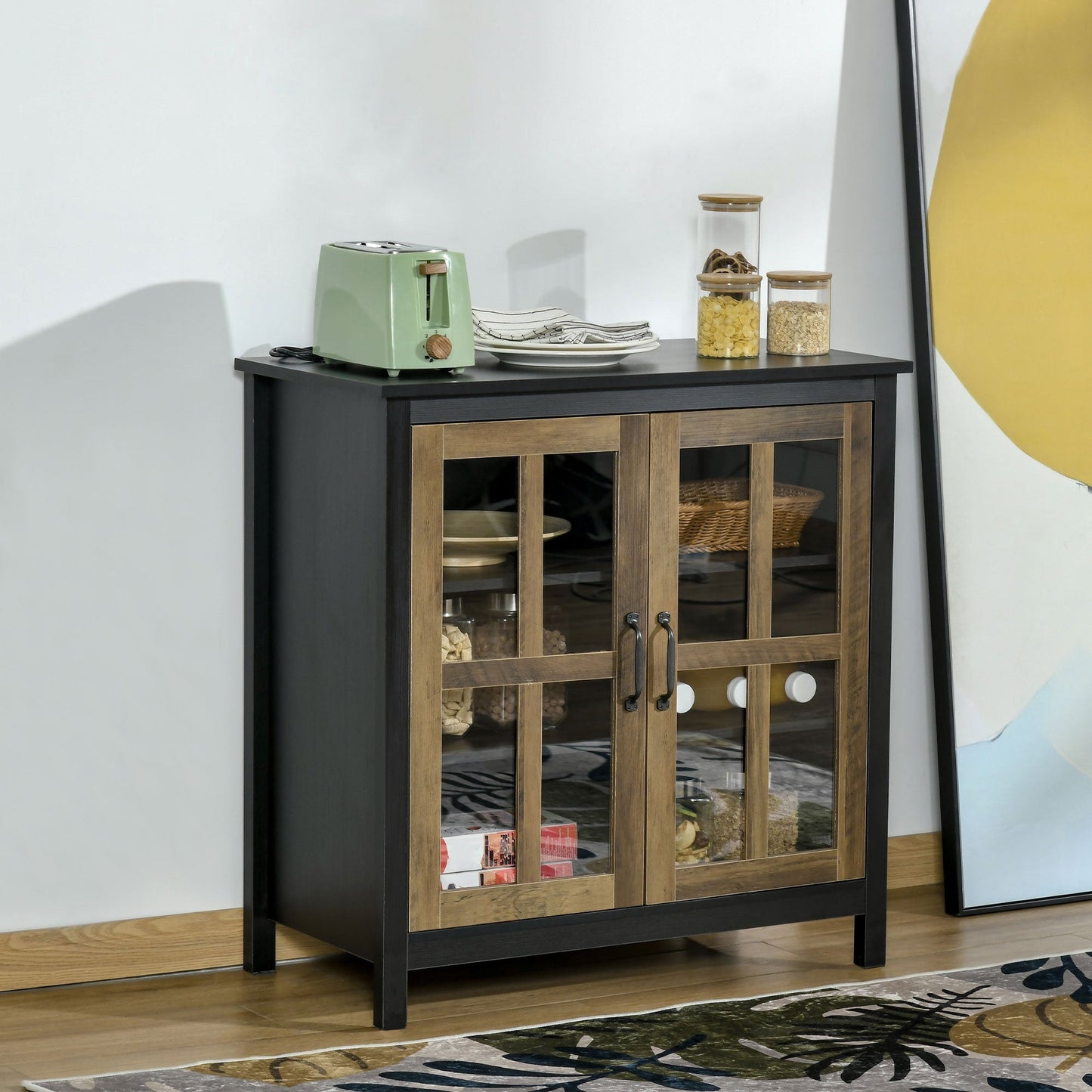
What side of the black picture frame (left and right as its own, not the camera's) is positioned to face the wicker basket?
right

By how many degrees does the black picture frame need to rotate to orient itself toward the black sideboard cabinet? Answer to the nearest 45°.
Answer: approximately 90° to its right

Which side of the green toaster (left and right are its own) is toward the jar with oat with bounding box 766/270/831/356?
left

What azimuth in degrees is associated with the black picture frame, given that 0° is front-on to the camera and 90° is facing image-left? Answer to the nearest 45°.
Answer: approximately 315°

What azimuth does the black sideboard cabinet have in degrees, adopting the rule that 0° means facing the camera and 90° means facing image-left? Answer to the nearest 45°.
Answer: approximately 315°

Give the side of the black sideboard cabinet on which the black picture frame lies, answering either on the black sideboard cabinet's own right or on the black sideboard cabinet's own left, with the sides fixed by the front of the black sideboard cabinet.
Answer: on the black sideboard cabinet's own left
